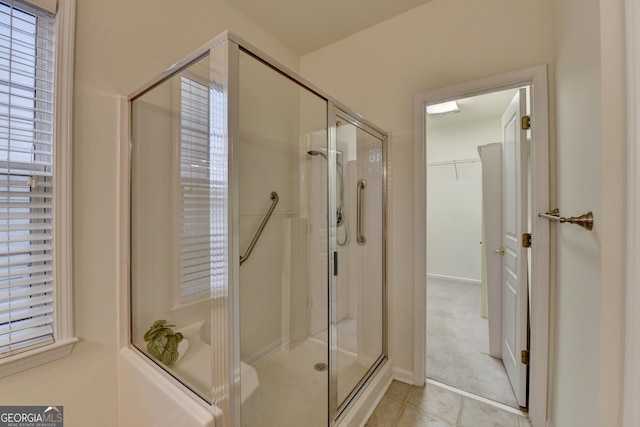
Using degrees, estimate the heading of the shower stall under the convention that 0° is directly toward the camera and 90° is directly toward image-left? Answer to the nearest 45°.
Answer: approximately 315°

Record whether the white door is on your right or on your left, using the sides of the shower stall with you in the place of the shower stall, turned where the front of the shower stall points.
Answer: on your left

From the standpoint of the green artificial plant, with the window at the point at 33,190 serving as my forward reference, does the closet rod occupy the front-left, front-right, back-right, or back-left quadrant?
back-right

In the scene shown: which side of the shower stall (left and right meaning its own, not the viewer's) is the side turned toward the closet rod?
left

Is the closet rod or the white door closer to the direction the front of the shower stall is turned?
the white door

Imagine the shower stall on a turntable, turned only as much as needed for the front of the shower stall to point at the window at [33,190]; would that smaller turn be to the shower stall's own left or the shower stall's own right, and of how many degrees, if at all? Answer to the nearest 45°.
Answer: approximately 135° to the shower stall's own right
